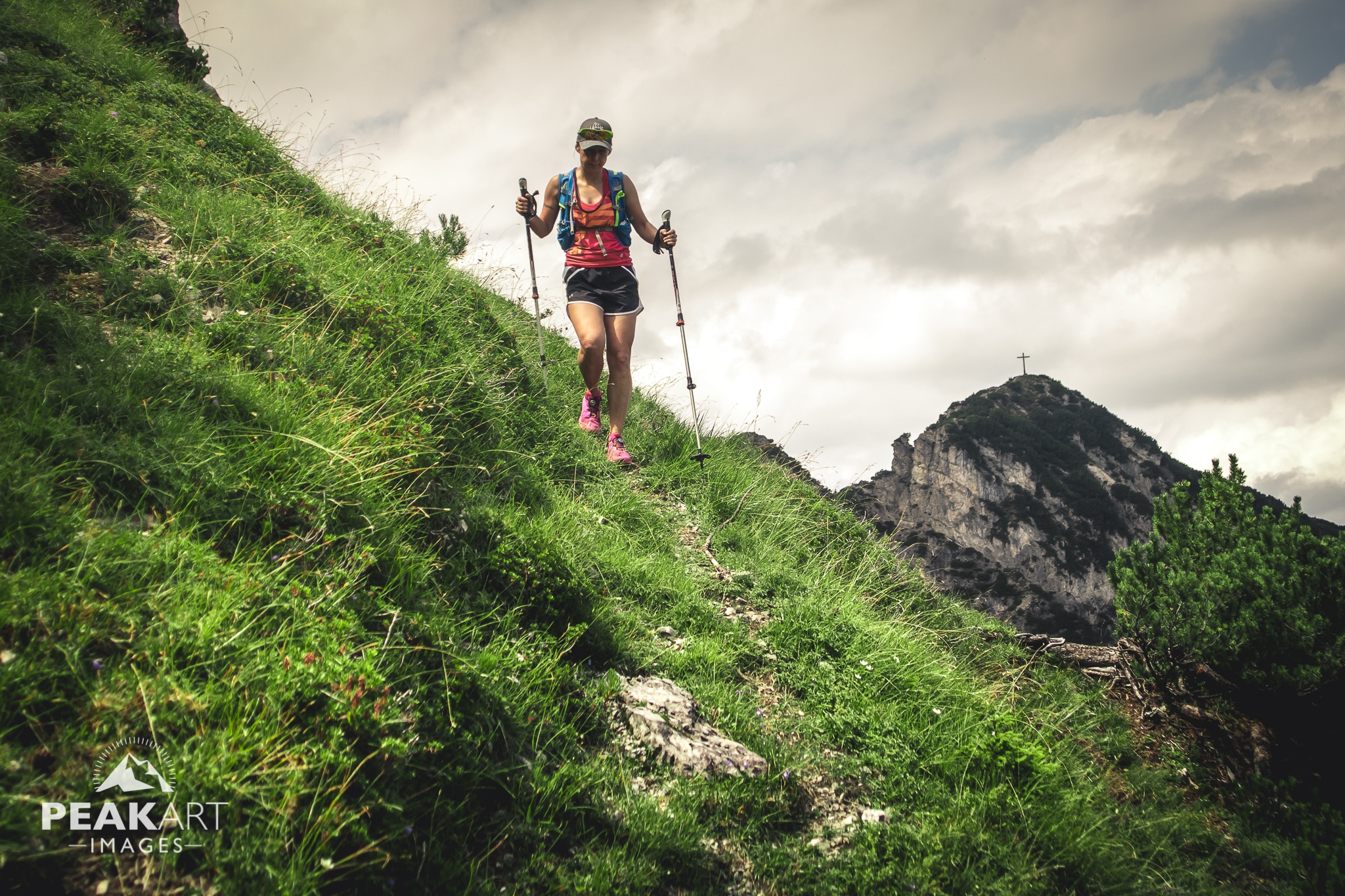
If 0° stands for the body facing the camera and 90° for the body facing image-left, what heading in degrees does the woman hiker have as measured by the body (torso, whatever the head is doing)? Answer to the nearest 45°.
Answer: approximately 0°

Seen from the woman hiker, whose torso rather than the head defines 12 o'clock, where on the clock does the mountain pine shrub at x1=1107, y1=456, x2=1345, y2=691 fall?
The mountain pine shrub is roughly at 9 o'clock from the woman hiker.
